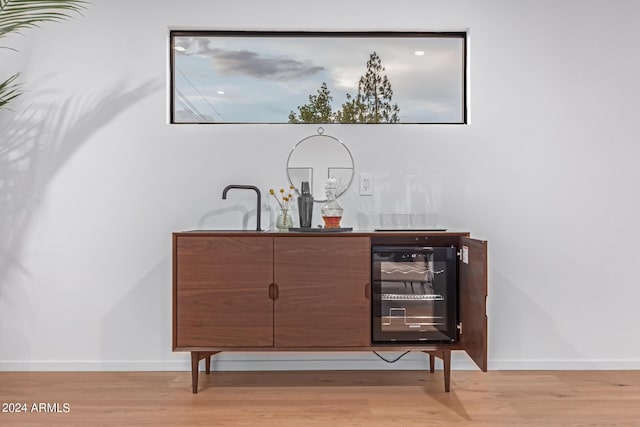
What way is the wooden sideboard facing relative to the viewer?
toward the camera

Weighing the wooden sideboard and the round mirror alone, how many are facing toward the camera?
2

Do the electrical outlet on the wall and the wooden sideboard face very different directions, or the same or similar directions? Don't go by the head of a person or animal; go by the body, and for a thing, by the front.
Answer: same or similar directions

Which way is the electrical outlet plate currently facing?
toward the camera
